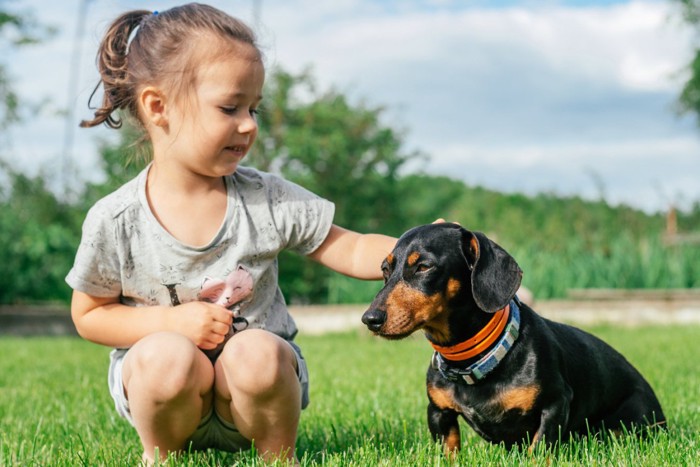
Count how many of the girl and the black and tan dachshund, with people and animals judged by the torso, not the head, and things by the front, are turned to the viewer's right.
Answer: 0

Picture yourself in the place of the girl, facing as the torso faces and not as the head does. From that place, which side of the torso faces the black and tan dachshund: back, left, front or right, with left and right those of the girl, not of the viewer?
left

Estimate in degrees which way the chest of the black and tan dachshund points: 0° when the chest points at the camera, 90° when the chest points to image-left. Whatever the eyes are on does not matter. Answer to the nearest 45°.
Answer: approximately 45°

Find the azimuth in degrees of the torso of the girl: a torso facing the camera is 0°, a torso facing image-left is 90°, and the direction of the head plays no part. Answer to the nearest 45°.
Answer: approximately 0°

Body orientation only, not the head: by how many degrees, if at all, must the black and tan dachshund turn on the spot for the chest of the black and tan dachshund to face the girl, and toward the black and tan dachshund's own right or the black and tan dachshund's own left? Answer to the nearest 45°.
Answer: approximately 45° to the black and tan dachshund's own right
